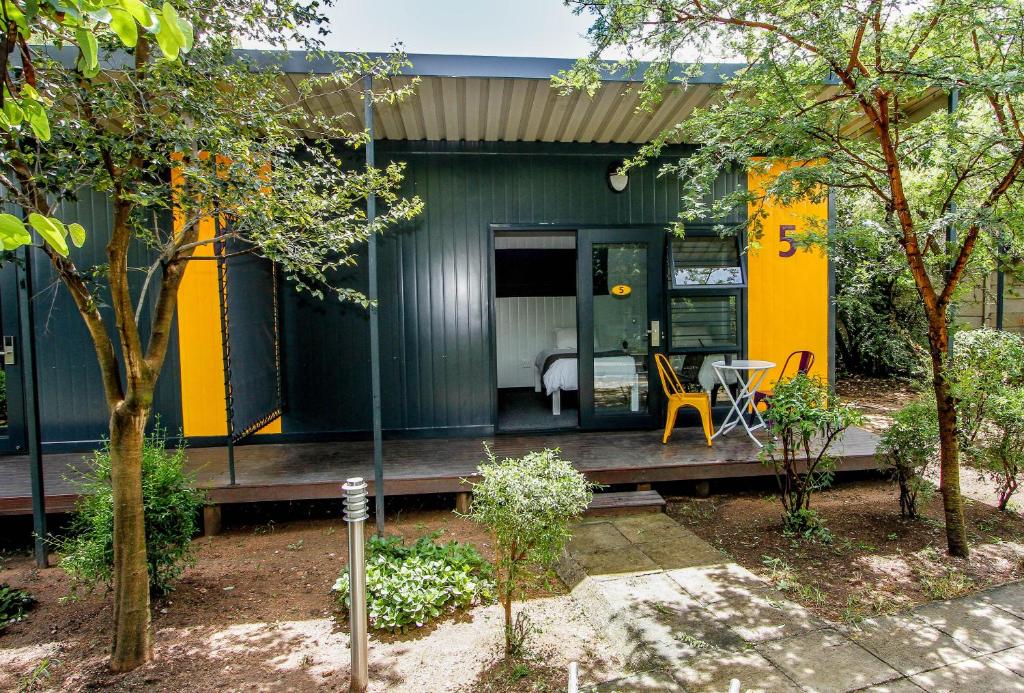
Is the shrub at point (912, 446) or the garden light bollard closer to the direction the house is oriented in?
the garden light bollard

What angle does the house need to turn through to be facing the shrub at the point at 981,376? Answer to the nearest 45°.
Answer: approximately 45° to its left

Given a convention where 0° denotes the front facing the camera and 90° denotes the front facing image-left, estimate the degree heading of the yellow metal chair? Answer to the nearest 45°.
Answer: approximately 270°

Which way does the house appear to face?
toward the camera

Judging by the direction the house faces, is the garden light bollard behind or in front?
in front

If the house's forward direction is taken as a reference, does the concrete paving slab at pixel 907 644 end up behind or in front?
in front

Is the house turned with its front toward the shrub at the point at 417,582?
yes

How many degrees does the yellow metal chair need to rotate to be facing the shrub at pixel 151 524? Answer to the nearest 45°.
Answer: approximately 135° to its right

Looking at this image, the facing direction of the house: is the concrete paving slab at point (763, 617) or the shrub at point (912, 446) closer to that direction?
the concrete paving slab
